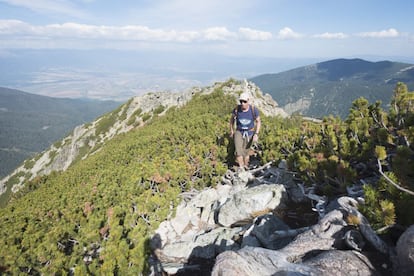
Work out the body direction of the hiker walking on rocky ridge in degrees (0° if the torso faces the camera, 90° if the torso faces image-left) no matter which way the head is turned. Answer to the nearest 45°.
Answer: approximately 0°

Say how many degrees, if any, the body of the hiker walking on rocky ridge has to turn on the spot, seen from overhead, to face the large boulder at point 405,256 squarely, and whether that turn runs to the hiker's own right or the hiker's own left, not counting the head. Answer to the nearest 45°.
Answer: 0° — they already face it
